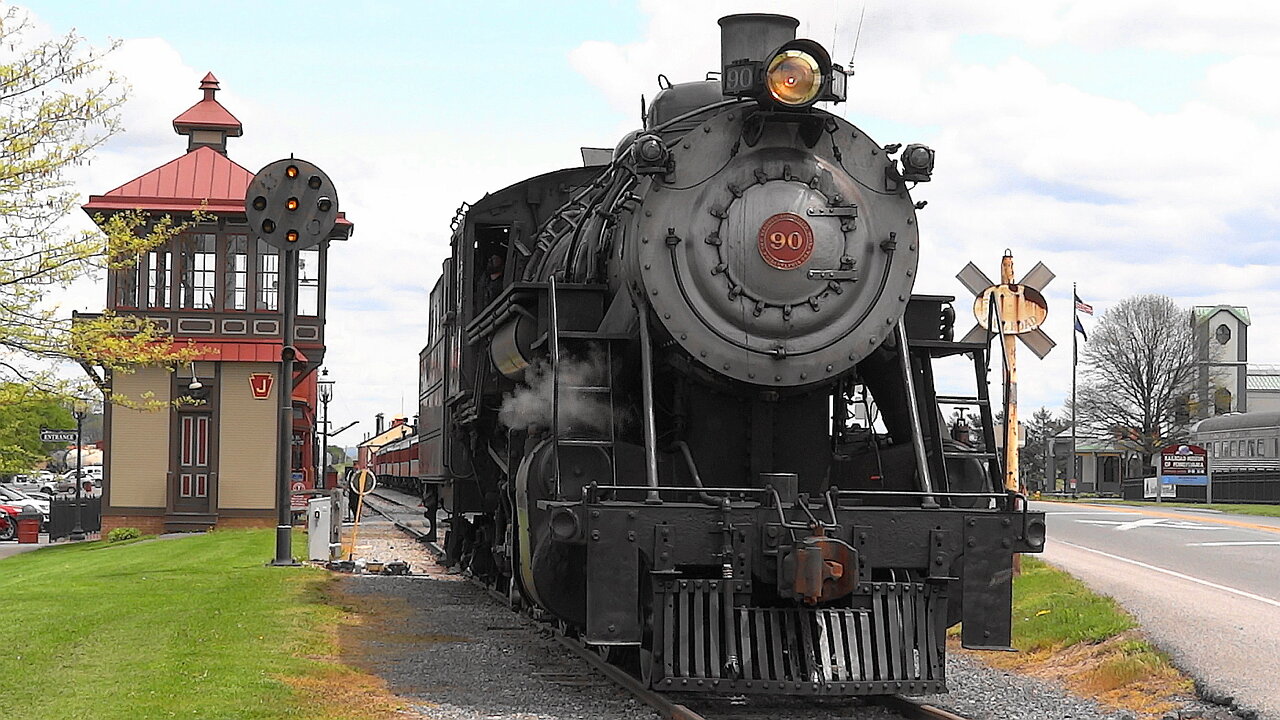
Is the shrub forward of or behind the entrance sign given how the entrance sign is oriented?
forward

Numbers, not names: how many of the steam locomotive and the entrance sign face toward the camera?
2

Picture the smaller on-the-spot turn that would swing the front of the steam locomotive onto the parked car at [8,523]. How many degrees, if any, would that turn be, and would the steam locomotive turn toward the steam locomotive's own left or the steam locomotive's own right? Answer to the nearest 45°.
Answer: approximately 135° to the steam locomotive's own right

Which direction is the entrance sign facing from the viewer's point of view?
toward the camera

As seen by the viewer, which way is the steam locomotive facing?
toward the camera

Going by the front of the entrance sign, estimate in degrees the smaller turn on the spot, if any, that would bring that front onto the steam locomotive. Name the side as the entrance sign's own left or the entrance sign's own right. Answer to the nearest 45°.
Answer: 0° — it already faces it

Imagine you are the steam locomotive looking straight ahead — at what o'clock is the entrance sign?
The entrance sign is roughly at 5 o'clock from the steam locomotive.

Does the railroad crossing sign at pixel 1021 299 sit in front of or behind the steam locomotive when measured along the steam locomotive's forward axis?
behind
